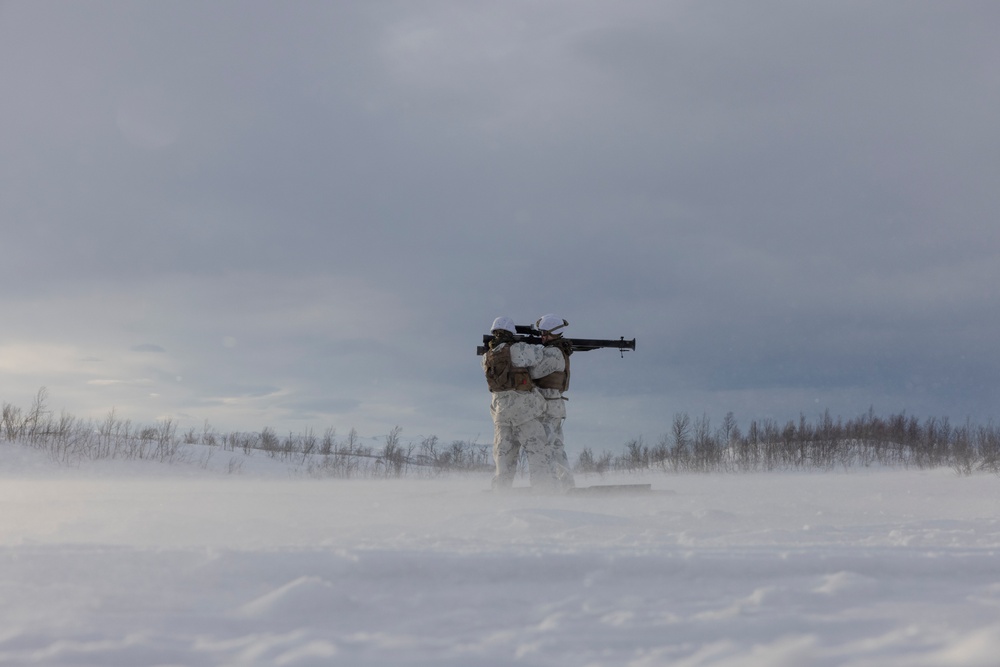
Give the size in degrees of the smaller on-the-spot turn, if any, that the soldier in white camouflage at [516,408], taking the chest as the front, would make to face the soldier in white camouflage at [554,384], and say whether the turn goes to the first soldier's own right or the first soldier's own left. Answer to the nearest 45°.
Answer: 0° — they already face them

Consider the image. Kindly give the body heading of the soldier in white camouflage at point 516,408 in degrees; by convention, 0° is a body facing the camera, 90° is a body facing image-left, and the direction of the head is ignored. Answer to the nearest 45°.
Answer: approximately 225°
